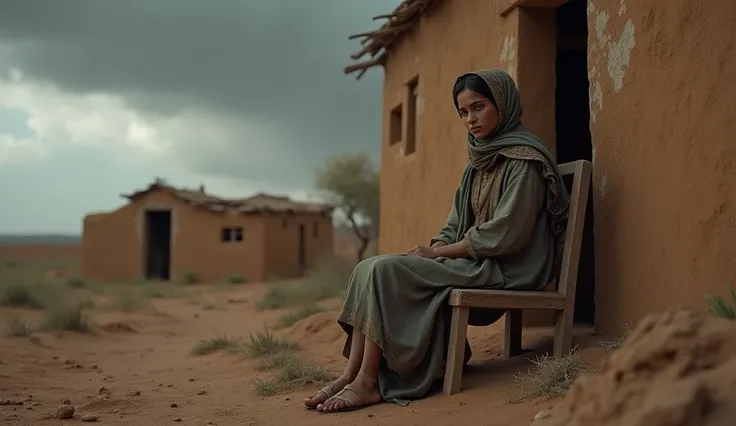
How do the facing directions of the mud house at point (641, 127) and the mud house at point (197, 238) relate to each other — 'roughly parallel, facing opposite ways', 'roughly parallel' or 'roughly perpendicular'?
roughly perpendicular

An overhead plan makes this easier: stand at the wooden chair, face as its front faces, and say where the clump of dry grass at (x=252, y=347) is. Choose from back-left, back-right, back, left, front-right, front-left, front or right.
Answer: right

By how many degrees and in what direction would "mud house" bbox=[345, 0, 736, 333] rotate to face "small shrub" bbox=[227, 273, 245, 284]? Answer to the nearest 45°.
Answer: approximately 90° to its right

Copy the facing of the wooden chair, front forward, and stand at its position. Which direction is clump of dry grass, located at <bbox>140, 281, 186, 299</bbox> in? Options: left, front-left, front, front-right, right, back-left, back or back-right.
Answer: right

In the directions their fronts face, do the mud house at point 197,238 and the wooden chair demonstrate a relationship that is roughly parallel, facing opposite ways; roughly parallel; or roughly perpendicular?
roughly perpendicular
